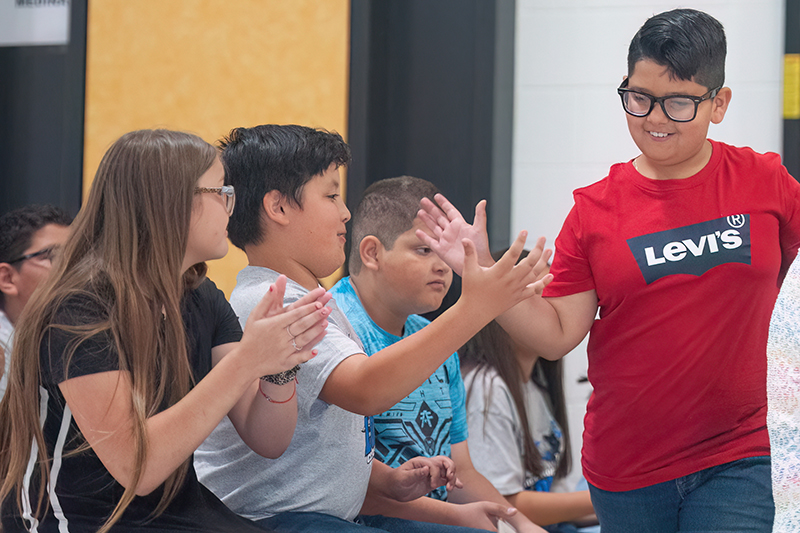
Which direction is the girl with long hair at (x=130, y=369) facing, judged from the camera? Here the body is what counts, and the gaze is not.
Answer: to the viewer's right

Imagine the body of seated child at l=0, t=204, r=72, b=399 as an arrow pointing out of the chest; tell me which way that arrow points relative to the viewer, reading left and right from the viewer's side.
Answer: facing to the right of the viewer

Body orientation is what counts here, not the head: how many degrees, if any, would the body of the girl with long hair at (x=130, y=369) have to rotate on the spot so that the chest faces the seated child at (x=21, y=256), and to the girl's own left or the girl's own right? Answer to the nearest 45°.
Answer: approximately 90° to the girl's own left

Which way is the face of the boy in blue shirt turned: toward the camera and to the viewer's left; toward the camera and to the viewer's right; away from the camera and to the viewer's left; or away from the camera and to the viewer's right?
toward the camera and to the viewer's right

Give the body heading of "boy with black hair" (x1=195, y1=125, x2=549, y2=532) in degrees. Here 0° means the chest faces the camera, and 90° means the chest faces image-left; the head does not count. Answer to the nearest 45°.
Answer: approximately 270°

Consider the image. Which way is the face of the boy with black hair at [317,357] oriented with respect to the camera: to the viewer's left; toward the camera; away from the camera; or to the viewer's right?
to the viewer's right

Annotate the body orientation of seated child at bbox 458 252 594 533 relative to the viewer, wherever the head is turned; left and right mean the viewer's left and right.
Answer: facing the viewer and to the right of the viewer

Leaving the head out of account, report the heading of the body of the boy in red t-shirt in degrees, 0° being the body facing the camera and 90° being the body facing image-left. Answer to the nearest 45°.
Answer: approximately 0°

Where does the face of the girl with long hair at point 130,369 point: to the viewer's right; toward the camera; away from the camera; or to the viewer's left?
to the viewer's right

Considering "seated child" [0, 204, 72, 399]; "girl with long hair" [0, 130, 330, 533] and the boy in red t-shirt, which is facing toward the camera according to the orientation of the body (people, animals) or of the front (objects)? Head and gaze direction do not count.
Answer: the boy in red t-shirt
